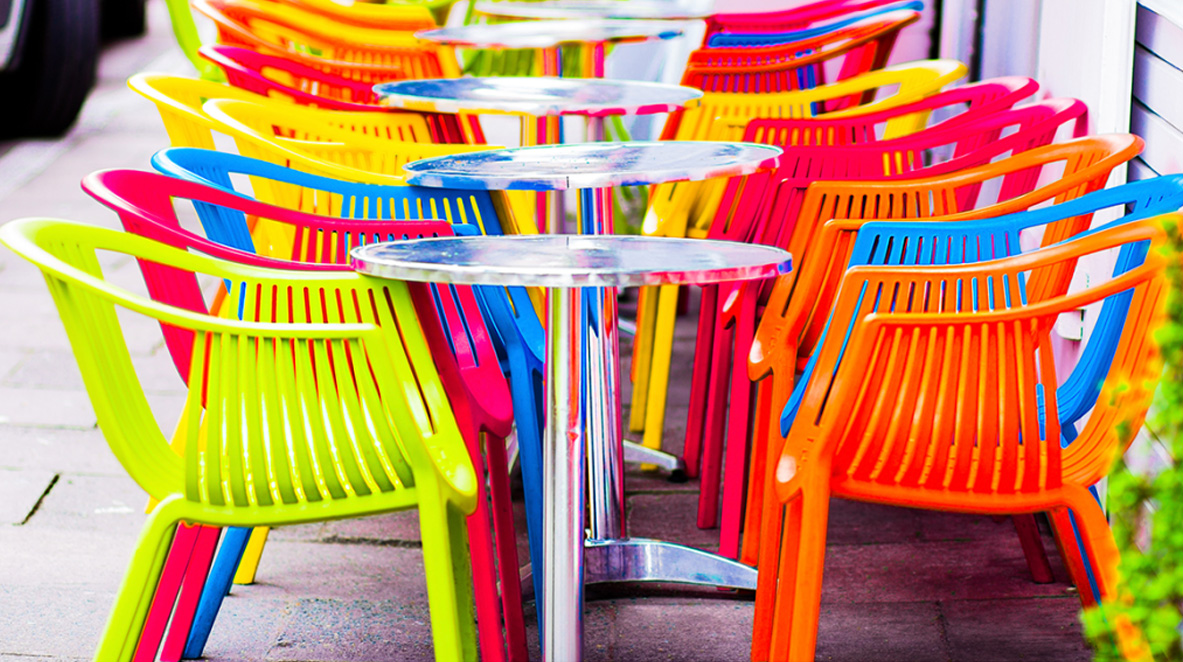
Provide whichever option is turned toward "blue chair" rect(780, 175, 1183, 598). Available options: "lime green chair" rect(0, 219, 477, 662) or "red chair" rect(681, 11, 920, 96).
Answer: the lime green chair

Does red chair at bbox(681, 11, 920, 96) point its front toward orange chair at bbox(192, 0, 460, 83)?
yes

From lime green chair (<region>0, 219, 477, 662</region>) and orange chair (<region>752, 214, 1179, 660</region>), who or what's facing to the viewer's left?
the orange chair

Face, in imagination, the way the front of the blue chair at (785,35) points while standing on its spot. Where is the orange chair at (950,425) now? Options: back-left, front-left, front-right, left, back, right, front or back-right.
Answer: left

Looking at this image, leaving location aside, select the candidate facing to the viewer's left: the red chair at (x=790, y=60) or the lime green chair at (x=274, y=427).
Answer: the red chair

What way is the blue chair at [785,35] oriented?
to the viewer's left

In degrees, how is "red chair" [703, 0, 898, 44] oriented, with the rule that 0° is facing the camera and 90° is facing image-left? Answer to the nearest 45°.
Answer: approximately 90°

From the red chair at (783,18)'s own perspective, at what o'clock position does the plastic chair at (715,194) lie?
The plastic chair is roughly at 9 o'clock from the red chair.

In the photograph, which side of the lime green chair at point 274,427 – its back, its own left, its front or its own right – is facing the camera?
right

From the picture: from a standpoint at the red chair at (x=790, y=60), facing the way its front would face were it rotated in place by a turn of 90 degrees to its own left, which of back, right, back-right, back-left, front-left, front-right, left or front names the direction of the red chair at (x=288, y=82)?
front-right

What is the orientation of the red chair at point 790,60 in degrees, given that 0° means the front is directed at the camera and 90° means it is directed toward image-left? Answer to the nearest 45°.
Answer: approximately 90°

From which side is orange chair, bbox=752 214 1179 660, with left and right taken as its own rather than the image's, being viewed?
left

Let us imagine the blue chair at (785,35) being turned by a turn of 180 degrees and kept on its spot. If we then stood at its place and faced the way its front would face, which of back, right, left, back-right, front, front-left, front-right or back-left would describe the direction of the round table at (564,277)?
right

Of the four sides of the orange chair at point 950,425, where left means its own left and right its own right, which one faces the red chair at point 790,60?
right

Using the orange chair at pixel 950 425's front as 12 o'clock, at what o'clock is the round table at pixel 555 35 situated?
The round table is roughly at 2 o'clock from the orange chair.
